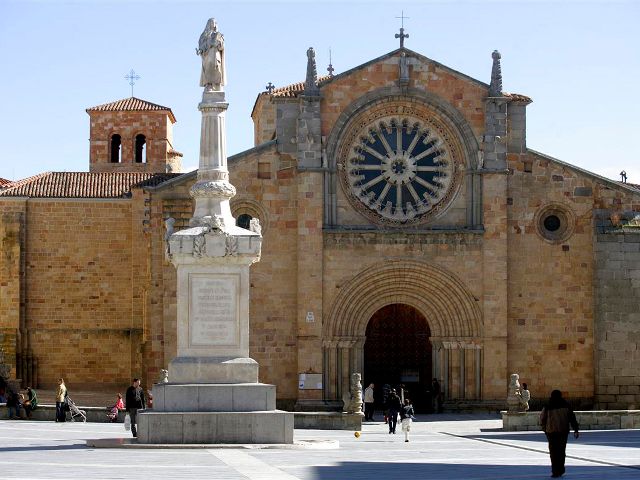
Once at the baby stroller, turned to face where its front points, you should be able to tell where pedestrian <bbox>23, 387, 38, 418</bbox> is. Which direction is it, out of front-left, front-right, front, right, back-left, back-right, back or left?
back-left

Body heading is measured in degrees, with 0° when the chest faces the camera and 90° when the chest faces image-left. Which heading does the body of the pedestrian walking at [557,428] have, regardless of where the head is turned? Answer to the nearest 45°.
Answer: approximately 180°

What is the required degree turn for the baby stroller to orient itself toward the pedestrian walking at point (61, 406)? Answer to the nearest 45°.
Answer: approximately 135° to its right

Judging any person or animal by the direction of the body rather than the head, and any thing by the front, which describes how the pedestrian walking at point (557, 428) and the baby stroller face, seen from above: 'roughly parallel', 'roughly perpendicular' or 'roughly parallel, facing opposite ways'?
roughly perpendicular

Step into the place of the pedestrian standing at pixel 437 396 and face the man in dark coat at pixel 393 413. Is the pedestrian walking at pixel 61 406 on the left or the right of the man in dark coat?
right

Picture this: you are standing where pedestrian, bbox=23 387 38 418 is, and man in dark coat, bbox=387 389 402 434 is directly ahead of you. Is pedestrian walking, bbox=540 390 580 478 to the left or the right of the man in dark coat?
right

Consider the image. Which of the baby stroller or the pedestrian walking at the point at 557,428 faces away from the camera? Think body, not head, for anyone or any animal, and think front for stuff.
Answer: the pedestrian walking

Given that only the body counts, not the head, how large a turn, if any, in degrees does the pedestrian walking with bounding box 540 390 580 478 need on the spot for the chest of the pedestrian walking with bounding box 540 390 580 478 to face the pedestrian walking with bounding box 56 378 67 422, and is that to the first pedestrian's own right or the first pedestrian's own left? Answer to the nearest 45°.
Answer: approximately 45° to the first pedestrian's own left

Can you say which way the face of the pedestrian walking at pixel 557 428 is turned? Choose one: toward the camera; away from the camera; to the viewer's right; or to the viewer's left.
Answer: away from the camera

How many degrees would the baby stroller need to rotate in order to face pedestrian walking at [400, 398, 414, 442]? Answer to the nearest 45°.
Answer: approximately 45° to its right

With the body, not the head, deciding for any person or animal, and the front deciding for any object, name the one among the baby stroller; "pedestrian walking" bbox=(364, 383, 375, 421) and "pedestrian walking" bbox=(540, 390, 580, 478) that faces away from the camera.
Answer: "pedestrian walking" bbox=(540, 390, 580, 478)

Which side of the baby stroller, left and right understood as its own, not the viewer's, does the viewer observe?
right
